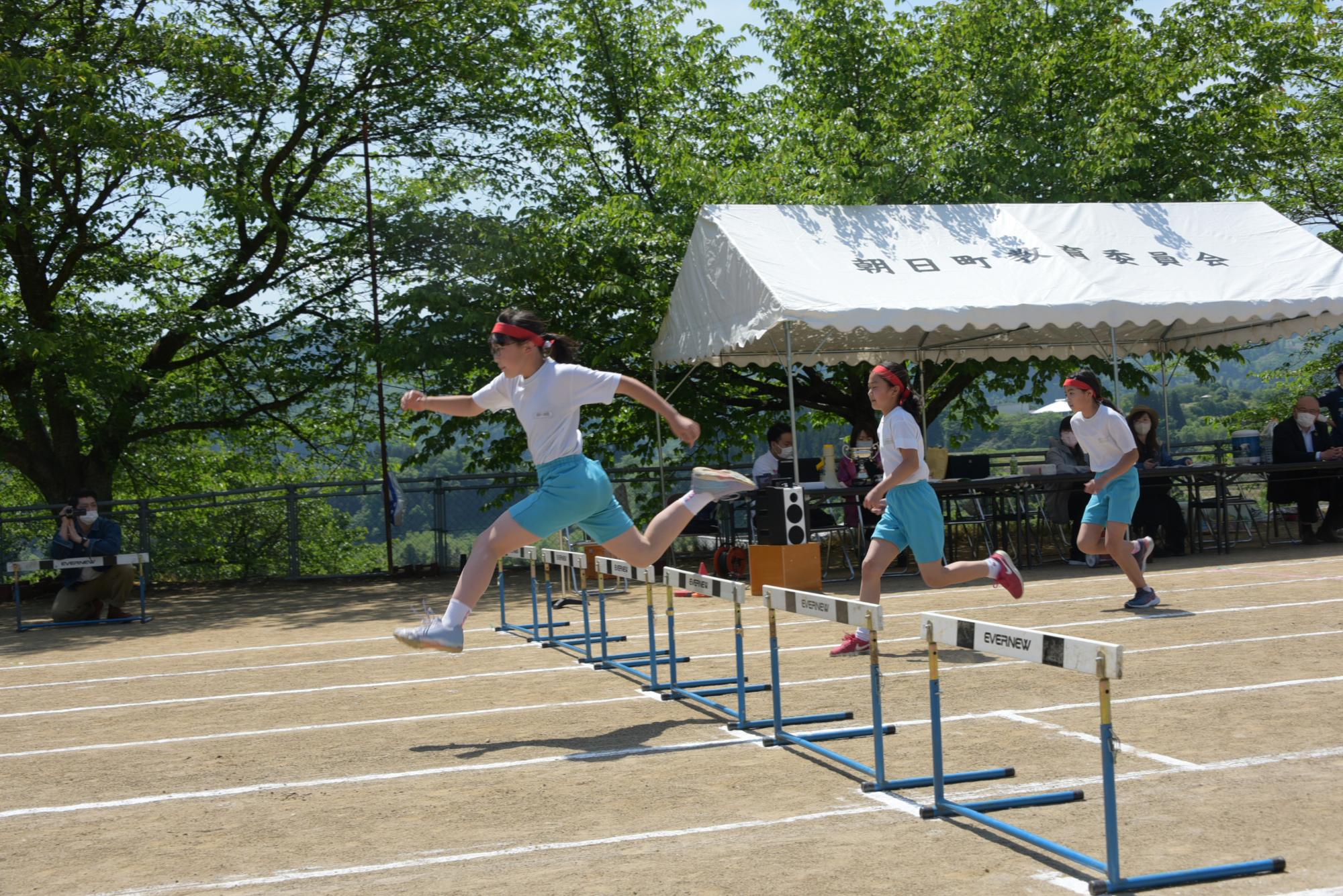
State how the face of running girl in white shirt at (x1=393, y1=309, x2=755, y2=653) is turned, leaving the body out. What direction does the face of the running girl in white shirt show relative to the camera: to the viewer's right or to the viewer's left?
to the viewer's left

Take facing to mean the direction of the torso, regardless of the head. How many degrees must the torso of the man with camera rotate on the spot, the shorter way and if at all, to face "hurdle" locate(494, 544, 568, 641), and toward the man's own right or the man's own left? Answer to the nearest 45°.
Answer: approximately 45° to the man's own left

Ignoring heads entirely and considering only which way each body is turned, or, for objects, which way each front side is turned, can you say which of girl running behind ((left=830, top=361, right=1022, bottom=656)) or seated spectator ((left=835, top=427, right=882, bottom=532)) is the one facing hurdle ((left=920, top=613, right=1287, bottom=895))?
the seated spectator

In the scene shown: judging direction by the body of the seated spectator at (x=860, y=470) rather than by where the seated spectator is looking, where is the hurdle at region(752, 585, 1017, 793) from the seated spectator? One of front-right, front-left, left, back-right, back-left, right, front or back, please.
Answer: front

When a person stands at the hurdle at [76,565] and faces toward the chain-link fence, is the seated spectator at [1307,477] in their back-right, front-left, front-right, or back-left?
front-right

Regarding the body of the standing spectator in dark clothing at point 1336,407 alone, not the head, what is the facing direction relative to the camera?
toward the camera

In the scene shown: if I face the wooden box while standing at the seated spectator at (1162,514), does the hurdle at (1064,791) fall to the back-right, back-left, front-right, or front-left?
front-left

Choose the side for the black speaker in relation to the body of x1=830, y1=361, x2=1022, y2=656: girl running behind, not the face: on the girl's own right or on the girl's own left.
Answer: on the girl's own right

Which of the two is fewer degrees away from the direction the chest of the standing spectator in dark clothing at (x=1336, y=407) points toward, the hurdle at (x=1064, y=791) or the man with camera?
the hurdle

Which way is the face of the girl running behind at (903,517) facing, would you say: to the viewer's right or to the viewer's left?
to the viewer's left

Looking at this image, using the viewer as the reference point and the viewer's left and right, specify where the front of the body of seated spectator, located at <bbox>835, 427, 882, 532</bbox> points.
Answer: facing the viewer

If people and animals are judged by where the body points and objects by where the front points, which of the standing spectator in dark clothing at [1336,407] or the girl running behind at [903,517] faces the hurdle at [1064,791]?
the standing spectator in dark clothing

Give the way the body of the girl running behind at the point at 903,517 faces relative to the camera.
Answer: to the viewer's left

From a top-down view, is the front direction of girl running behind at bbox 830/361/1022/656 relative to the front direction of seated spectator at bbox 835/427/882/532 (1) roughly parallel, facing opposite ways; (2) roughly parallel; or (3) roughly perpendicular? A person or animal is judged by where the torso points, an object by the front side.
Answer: roughly perpendicular

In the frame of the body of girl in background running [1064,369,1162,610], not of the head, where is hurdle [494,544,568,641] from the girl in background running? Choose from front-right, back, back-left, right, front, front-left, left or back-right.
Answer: front-right
